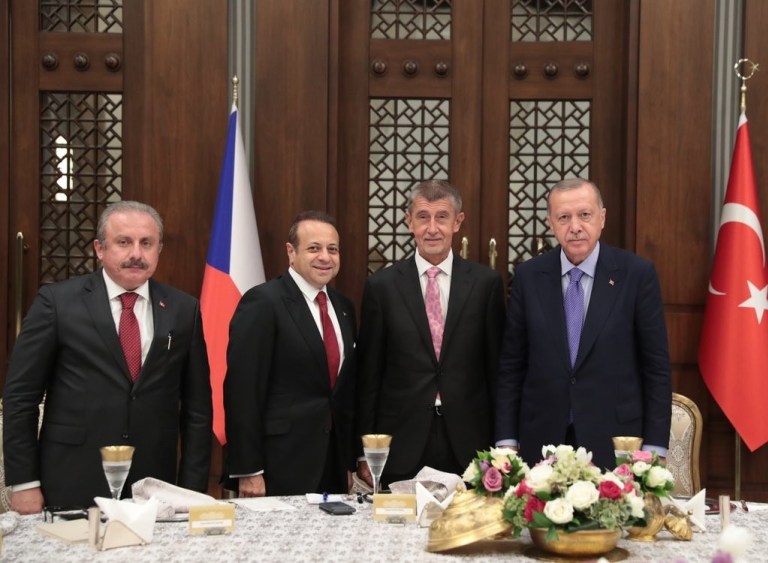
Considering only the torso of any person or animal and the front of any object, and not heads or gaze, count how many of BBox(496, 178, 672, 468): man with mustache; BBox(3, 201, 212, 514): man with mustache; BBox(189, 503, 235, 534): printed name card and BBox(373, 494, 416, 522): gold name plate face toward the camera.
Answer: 4

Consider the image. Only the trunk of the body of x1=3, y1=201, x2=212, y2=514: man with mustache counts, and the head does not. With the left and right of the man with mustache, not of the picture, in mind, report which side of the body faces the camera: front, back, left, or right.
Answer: front

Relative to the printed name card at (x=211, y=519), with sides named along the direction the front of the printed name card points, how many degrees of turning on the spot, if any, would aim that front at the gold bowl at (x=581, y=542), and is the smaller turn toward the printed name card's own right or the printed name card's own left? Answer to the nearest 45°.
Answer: approximately 45° to the printed name card's own left

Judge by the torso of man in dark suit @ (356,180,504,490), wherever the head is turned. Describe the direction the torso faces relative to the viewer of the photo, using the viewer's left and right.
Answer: facing the viewer

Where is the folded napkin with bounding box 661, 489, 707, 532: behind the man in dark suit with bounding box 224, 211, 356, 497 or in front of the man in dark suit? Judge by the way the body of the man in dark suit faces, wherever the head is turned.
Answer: in front

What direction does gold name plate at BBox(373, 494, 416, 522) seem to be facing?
toward the camera

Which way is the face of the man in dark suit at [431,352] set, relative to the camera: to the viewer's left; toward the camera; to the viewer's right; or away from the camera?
toward the camera

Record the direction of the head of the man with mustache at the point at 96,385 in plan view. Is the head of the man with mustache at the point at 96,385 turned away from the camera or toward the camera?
toward the camera

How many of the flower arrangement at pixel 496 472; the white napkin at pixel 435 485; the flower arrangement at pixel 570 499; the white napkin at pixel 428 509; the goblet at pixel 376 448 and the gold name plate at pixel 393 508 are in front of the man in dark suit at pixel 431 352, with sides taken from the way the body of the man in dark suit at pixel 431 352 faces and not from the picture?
6

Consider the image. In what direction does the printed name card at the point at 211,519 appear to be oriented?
toward the camera

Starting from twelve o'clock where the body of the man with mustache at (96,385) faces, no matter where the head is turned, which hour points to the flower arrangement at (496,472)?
The flower arrangement is roughly at 11 o'clock from the man with mustache.

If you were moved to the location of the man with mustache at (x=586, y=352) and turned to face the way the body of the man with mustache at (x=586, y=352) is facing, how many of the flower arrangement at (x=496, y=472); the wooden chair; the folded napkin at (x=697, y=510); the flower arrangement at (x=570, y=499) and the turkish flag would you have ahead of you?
3

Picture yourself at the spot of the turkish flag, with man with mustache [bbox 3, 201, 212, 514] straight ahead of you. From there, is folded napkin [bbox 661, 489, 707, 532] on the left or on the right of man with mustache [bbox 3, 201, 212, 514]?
left

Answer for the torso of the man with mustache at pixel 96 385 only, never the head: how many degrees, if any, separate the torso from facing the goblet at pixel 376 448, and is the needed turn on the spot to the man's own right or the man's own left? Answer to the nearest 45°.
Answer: approximately 45° to the man's own left

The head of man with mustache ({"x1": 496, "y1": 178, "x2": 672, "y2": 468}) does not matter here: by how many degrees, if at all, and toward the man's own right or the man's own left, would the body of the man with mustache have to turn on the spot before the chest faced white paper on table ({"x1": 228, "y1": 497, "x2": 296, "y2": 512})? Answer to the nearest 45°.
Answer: approximately 45° to the man's own right
